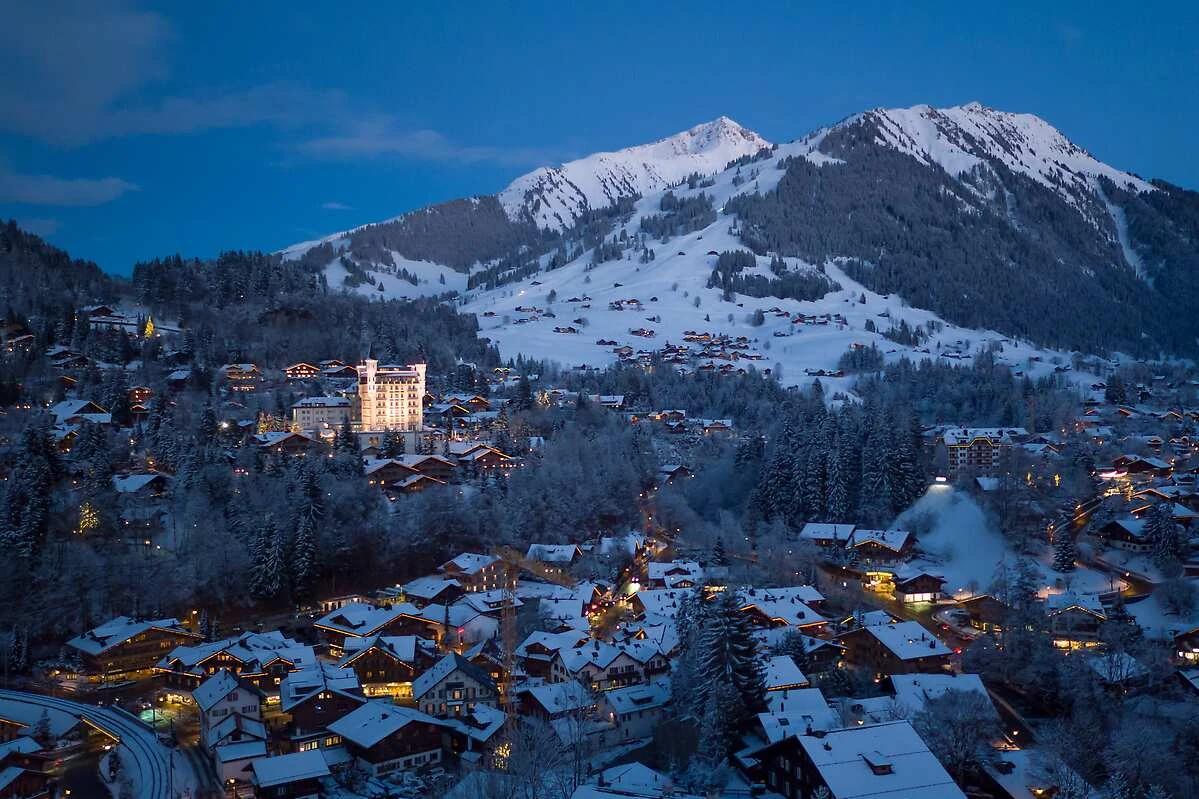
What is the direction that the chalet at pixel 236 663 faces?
toward the camera

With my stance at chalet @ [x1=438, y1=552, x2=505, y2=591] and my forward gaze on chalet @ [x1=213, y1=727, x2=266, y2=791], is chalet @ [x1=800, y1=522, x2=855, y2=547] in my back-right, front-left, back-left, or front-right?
back-left

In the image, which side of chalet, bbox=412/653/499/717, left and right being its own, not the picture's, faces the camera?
front

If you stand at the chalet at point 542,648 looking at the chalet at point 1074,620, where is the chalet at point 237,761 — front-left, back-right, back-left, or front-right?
back-right

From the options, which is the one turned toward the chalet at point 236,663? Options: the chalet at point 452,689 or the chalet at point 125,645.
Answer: the chalet at point 125,645

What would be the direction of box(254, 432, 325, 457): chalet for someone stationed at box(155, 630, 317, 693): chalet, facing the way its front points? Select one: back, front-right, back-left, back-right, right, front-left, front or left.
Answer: back

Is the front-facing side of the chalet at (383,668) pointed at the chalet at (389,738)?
yes

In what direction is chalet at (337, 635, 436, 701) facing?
toward the camera

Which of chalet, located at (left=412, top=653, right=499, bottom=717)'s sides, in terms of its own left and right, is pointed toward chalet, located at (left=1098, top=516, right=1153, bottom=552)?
left

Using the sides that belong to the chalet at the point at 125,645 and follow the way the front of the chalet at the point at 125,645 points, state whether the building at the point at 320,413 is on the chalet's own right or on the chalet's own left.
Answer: on the chalet's own left

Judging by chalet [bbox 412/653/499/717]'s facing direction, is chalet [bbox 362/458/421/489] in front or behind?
behind

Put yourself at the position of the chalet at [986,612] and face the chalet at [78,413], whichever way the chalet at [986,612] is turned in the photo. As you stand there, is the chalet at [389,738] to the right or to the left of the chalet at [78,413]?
left

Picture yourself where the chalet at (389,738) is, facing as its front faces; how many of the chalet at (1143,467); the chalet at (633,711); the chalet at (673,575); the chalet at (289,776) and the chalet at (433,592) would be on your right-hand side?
1
